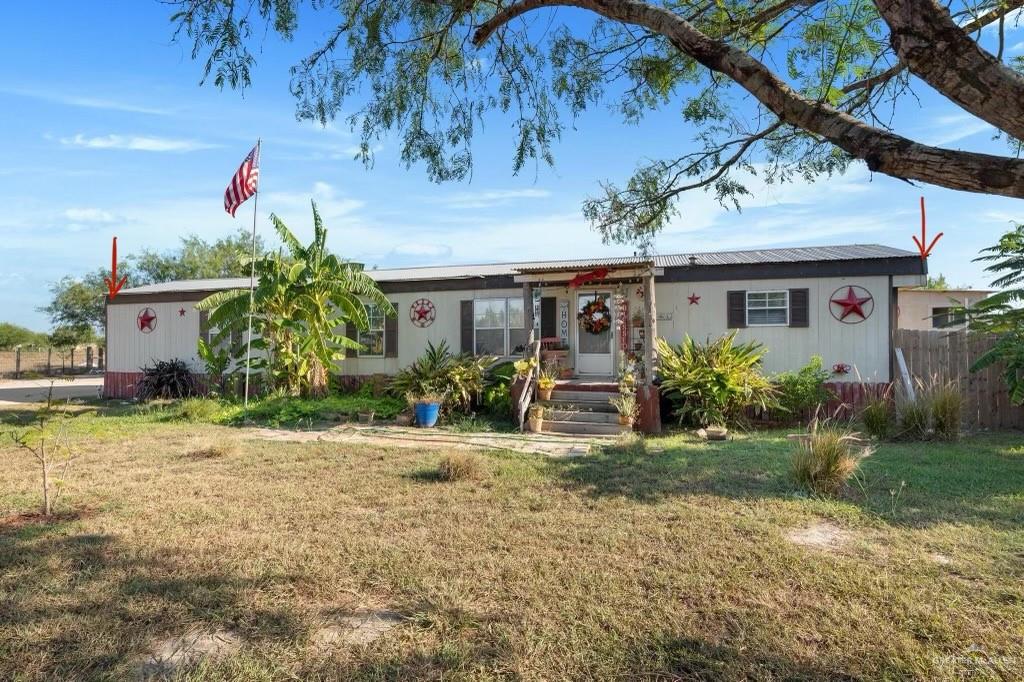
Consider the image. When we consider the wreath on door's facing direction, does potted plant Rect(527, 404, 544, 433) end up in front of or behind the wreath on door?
in front

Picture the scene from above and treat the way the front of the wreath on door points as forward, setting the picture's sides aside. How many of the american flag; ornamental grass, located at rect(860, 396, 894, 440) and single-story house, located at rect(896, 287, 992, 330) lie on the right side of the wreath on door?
1

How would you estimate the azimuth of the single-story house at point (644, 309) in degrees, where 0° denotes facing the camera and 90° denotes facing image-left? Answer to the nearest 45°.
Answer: approximately 0°

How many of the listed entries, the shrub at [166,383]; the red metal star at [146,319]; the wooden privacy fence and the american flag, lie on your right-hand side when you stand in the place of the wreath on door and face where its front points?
3

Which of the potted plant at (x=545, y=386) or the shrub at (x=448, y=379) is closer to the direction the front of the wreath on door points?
the potted plant

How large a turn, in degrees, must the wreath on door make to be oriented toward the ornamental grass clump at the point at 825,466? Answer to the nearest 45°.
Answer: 0° — it already faces it

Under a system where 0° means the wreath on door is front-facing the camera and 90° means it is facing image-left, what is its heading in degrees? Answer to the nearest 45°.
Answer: approximately 0°

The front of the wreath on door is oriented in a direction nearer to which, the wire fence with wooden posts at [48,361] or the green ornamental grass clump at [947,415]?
the green ornamental grass clump

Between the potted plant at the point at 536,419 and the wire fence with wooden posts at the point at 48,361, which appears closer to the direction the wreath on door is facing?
the potted plant

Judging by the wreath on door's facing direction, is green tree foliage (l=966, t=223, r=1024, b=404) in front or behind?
in front

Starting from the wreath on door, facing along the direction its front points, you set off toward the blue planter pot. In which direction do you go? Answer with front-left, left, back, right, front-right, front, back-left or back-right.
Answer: front-right

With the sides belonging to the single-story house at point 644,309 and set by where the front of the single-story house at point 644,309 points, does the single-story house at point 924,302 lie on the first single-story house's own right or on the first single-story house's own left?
on the first single-story house's own left
